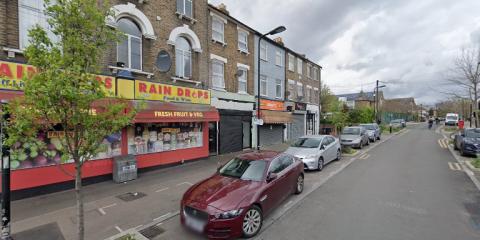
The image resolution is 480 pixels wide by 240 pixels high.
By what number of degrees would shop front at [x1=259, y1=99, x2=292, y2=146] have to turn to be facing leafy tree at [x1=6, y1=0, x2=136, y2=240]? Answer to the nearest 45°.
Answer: approximately 45° to its right

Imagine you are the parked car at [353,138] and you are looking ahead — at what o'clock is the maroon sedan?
The maroon sedan is roughly at 11 o'clock from the parked car.

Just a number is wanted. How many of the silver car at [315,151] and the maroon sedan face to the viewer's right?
0

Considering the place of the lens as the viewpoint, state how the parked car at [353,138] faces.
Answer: facing the viewer and to the left of the viewer

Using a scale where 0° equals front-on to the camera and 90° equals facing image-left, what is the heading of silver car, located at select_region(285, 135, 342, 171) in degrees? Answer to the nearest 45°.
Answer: approximately 45°

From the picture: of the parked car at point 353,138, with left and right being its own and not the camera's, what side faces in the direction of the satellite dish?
front

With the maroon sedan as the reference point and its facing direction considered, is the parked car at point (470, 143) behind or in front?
behind

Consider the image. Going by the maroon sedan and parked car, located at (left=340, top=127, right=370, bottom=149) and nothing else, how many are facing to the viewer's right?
0

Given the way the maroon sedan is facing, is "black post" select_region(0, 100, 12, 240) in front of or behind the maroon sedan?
in front

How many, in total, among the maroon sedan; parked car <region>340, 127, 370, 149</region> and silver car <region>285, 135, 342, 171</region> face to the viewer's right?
0

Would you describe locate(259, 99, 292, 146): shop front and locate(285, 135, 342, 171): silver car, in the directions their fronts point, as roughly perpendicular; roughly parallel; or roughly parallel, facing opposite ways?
roughly perpendicular

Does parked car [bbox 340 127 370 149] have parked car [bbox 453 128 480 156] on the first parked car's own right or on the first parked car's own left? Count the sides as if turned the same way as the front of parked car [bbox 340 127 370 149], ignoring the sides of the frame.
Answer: on the first parked car's own left

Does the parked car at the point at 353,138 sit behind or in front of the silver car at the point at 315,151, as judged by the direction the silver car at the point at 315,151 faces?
behind

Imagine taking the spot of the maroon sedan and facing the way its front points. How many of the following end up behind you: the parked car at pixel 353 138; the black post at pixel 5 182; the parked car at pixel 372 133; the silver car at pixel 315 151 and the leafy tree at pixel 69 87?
3

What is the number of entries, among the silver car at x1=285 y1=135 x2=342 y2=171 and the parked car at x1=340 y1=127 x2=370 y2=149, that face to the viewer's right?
0

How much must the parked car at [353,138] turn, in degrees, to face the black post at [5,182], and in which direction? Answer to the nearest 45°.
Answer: approximately 45° to its left
